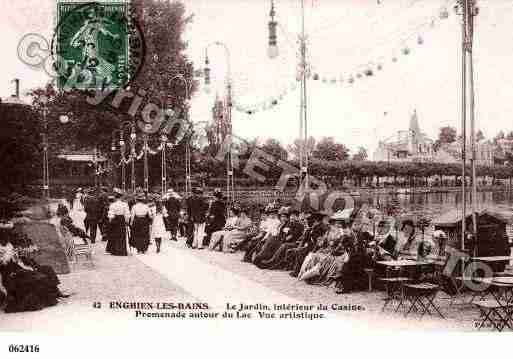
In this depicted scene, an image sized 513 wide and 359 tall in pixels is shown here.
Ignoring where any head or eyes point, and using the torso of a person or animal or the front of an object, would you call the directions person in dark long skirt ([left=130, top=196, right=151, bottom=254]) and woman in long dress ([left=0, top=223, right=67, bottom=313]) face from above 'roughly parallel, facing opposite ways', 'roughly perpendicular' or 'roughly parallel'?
roughly perpendicular

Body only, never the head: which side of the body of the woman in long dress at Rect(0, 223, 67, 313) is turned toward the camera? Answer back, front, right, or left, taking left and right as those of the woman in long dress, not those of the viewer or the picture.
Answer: right

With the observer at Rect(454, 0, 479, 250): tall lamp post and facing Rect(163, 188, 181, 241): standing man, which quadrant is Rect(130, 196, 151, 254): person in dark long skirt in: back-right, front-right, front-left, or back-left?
front-left

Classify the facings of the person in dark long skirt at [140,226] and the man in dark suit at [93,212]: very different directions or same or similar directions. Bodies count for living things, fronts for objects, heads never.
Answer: same or similar directions
